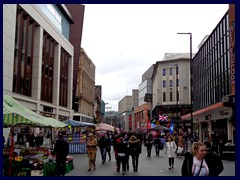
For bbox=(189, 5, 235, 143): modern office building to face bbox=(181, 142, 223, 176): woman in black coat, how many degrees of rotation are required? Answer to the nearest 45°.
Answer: approximately 45° to its left

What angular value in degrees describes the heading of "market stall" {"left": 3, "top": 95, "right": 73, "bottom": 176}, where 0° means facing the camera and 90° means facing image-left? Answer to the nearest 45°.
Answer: approximately 315°

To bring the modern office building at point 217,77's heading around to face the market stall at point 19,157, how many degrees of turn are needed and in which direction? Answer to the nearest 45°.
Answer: approximately 45° to its left

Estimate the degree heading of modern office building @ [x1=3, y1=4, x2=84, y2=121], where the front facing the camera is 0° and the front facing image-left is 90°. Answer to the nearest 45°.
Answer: approximately 315°

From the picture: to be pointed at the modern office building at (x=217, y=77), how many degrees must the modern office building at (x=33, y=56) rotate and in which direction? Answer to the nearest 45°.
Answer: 0° — it already faces it

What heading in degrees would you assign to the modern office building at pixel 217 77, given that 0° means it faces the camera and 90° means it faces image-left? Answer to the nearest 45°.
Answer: approximately 45°
